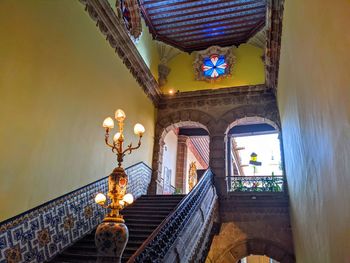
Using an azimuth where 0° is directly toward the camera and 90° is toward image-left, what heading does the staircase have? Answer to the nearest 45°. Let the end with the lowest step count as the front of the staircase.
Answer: approximately 0°
